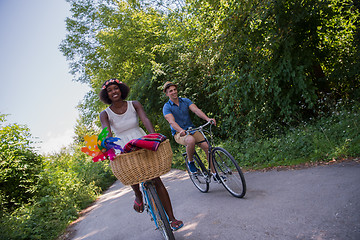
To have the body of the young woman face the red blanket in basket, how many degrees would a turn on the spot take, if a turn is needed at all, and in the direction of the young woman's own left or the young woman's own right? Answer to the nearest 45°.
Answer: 0° — they already face it

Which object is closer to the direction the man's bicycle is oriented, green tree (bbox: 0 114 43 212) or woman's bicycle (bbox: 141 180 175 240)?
the woman's bicycle

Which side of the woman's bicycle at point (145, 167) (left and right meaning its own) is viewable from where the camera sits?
front

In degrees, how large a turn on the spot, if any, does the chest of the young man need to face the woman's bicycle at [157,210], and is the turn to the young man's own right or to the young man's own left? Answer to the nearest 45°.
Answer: approximately 45° to the young man's own right

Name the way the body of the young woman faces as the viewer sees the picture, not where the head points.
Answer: toward the camera

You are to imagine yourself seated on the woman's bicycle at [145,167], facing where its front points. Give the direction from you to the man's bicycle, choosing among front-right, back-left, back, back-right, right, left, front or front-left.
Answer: back-left

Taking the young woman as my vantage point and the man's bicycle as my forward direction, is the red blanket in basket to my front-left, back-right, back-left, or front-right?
back-right

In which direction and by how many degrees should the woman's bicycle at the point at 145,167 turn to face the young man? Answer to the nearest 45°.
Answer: approximately 135° to its left

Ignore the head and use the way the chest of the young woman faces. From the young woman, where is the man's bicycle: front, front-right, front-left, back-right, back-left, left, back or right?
back-left
